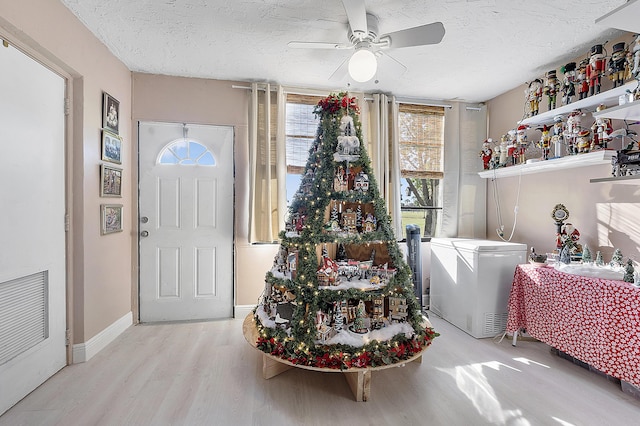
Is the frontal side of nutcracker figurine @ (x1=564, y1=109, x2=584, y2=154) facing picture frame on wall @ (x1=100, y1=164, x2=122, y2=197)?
yes

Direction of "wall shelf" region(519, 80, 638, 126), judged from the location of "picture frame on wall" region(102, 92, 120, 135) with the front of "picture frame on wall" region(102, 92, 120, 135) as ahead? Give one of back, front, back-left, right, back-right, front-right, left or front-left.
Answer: front

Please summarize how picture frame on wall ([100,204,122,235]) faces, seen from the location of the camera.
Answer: facing the viewer and to the right of the viewer

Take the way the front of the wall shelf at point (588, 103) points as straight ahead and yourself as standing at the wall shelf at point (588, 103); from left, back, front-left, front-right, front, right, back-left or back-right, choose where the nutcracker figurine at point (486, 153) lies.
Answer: right

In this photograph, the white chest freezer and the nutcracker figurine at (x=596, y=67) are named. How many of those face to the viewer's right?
0

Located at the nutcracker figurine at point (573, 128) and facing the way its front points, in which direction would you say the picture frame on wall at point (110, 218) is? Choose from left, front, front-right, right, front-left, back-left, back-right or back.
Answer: front

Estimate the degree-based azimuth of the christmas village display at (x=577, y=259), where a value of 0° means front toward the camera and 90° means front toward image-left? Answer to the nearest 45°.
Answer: approximately 45°

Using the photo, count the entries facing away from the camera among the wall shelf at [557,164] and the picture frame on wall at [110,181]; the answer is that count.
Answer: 0

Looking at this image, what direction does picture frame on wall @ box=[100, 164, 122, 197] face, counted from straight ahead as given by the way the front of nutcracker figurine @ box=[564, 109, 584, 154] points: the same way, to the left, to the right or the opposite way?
the opposite way

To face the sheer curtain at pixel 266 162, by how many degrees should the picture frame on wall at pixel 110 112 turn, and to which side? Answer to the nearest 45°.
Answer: approximately 45° to its left

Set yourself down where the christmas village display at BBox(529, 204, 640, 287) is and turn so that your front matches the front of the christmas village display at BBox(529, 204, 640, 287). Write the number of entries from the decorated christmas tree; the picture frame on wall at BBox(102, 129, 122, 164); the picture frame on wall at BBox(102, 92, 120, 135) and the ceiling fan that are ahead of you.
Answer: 4

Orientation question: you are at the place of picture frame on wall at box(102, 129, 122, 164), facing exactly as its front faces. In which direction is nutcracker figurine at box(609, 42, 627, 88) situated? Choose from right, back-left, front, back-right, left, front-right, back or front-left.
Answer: front

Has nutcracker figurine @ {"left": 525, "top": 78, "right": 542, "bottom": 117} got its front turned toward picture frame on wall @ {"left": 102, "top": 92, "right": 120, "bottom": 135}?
yes

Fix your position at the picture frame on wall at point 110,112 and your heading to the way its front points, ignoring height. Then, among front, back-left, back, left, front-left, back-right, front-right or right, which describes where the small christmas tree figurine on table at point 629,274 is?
front

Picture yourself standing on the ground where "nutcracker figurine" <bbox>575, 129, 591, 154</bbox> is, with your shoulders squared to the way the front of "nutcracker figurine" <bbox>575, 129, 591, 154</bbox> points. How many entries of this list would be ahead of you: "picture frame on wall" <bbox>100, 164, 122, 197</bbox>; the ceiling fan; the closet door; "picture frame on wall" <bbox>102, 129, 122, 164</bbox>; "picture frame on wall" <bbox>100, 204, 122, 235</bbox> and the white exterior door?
6
